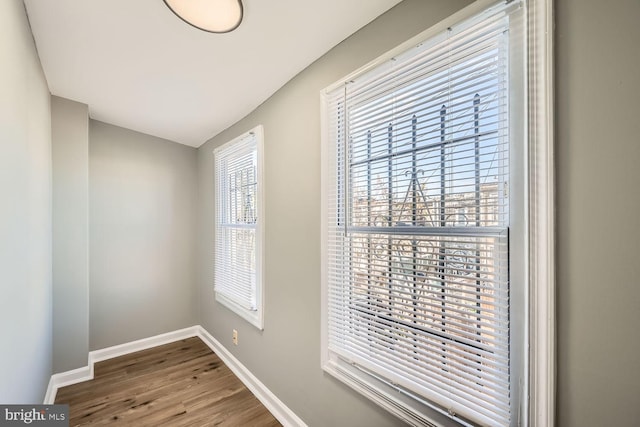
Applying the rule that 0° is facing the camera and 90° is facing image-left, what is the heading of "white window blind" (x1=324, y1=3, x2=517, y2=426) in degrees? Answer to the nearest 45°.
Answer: approximately 45°

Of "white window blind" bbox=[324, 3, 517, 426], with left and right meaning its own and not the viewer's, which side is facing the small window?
right
